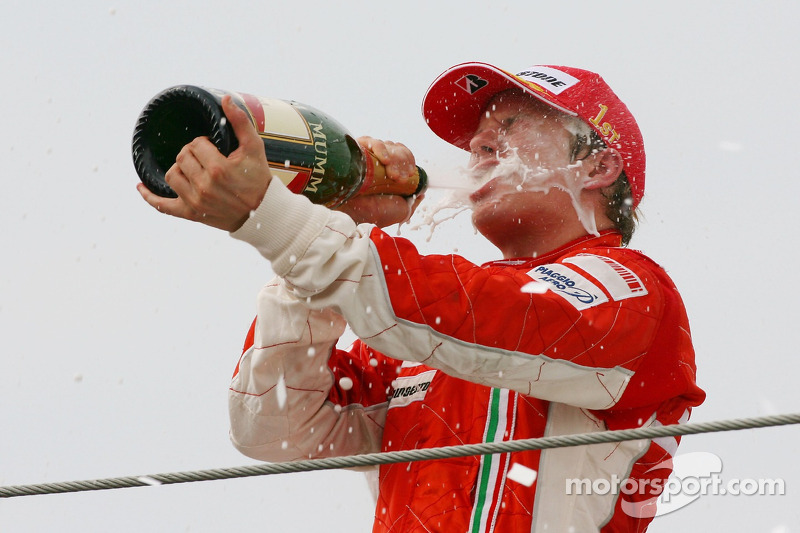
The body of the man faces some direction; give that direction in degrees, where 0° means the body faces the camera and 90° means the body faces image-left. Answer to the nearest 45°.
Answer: approximately 45°
